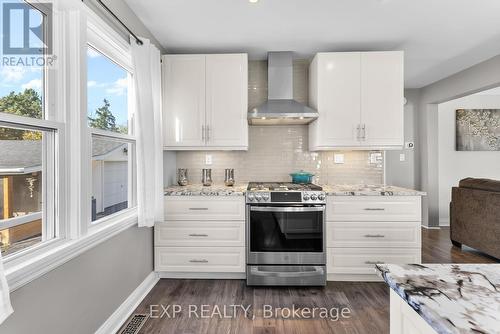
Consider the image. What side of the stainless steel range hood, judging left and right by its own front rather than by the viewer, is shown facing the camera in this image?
front

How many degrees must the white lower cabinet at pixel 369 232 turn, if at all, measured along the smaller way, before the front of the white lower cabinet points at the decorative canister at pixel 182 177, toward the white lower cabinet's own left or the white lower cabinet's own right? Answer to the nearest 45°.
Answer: approximately 90° to the white lower cabinet's own right

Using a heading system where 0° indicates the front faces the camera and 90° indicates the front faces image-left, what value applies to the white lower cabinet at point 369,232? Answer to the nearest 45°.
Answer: approximately 0°

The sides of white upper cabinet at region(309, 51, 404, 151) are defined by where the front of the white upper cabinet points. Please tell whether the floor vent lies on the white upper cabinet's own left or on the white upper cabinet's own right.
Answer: on the white upper cabinet's own right

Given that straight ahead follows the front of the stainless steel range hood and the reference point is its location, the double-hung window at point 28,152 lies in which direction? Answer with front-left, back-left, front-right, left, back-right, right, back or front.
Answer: front-right

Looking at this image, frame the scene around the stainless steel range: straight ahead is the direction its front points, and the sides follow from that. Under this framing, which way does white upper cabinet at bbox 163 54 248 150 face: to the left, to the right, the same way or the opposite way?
the same way

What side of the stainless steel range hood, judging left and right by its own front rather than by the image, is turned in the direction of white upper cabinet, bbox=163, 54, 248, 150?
right

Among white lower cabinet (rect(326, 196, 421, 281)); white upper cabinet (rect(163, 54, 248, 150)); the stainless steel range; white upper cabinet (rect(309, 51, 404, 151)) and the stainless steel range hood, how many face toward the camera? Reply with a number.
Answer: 5

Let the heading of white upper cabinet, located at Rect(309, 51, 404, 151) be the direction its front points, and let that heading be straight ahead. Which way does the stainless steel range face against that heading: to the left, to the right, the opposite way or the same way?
the same way

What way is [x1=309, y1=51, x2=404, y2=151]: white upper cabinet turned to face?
toward the camera

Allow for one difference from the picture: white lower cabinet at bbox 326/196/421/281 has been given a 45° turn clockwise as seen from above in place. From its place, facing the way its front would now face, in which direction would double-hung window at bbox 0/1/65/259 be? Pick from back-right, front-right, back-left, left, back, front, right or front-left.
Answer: front

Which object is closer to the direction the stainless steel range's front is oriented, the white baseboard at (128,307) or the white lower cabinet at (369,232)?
the white baseboard

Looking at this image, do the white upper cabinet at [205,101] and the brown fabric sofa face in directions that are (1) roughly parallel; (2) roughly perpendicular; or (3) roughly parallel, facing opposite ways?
roughly perpendicular

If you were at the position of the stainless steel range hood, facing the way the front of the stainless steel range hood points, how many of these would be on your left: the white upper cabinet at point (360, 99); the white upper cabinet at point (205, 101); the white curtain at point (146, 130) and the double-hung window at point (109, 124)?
1

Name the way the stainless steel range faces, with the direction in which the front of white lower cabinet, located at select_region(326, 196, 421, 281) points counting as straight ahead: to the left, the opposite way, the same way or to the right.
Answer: the same way

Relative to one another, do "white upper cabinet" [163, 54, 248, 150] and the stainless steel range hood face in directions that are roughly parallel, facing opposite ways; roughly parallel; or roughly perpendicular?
roughly parallel
